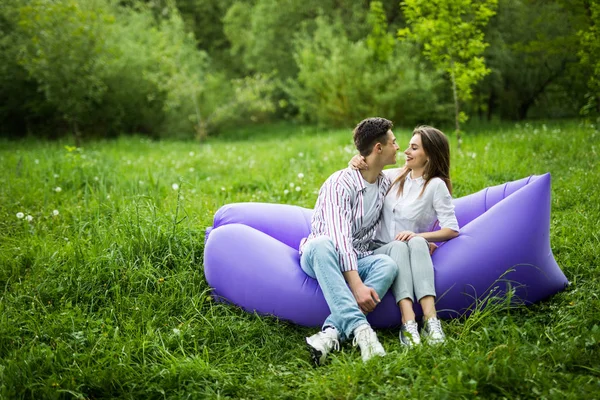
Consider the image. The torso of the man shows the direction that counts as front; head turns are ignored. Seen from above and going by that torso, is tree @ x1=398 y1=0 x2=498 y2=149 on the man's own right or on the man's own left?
on the man's own left

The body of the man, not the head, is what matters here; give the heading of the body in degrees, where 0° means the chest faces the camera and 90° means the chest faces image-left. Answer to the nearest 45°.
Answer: approximately 315°

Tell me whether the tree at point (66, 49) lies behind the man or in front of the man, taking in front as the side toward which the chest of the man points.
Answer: behind

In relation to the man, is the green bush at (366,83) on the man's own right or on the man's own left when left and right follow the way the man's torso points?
on the man's own left

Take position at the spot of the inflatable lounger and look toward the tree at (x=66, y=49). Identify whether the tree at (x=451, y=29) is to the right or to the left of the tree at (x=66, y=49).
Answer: right

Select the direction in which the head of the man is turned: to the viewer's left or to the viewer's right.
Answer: to the viewer's right
